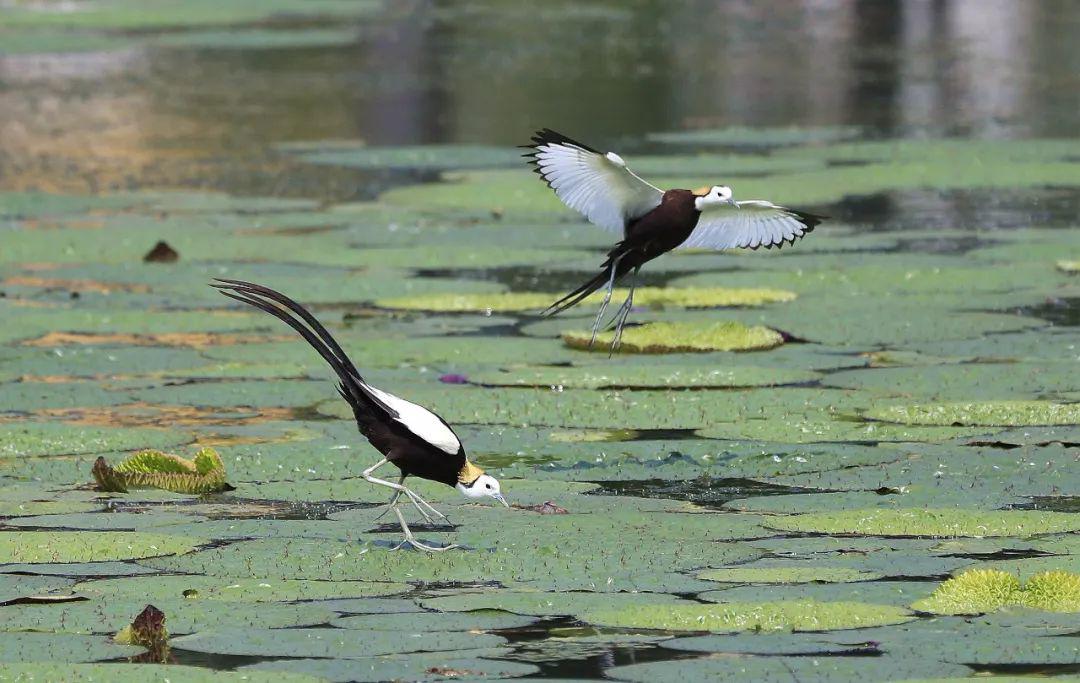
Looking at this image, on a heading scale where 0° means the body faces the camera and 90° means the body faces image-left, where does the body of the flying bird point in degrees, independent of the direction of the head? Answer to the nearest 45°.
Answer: approximately 315°

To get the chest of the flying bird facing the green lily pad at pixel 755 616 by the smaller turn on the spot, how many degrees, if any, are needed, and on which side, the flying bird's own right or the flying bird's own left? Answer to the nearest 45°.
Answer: approximately 45° to the flying bird's own right

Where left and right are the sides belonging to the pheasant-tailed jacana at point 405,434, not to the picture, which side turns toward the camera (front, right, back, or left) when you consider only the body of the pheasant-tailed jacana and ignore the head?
right

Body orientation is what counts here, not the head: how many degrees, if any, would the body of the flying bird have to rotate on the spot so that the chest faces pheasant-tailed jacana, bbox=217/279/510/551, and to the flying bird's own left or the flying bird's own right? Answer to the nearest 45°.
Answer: approximately 90° to the flying bird's own right

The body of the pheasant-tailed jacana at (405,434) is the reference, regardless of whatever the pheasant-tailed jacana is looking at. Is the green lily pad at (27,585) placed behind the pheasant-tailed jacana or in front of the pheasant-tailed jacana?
behind

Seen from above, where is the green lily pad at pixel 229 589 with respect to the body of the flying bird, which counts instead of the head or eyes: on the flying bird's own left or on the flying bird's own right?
on the flying bird's own right

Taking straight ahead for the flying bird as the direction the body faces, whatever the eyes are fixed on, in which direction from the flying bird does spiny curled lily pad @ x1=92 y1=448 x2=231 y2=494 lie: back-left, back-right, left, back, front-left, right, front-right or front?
back-right

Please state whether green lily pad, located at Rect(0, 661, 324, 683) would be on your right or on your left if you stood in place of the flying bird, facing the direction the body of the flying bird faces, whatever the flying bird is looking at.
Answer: on your right
